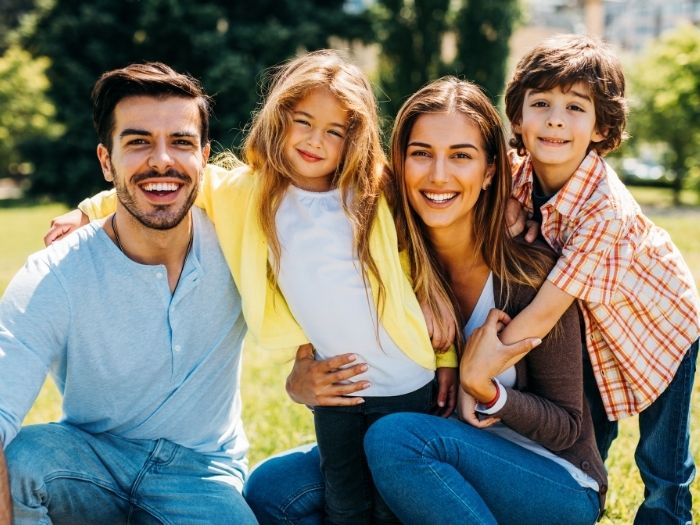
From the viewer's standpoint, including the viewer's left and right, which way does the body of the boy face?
facing the viewer and to the left of the viewer

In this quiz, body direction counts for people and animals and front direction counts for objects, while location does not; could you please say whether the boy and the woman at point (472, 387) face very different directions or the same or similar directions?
same or similar directions

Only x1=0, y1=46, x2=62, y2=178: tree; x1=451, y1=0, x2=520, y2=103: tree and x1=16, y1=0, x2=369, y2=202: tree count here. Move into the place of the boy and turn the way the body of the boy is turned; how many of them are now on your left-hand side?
0

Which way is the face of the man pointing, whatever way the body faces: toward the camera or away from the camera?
toward the camera

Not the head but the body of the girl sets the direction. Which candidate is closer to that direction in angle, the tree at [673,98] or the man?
the man

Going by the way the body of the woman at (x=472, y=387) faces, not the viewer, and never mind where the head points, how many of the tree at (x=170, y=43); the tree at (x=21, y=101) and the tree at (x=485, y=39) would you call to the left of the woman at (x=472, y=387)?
0

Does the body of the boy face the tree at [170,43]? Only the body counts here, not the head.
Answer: no

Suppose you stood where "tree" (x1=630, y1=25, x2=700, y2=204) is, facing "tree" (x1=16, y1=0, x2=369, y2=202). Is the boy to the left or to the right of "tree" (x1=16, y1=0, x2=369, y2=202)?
left

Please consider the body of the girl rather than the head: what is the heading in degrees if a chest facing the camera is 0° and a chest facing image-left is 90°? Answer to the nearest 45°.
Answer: approximately 0°

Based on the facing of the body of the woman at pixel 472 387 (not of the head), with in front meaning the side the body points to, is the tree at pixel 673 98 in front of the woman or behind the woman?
behind

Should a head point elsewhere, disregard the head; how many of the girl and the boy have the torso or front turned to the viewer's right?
0

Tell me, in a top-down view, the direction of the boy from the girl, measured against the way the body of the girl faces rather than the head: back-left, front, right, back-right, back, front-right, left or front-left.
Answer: left

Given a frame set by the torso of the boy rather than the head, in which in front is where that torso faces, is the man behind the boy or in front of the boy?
in front

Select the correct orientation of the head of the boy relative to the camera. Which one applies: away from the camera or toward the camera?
toward the camera

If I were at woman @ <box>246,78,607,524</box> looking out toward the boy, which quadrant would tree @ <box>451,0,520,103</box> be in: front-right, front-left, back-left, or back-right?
front-left
